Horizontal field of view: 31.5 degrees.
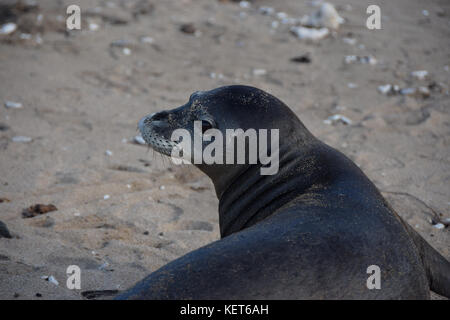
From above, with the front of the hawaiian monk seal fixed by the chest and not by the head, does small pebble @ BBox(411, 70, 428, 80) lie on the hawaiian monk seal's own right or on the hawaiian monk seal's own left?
on the hawaiian monk seal's own right

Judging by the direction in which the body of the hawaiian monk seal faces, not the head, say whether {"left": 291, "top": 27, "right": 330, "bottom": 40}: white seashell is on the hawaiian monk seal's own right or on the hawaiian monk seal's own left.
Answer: on the hawaiian monk seal's own right

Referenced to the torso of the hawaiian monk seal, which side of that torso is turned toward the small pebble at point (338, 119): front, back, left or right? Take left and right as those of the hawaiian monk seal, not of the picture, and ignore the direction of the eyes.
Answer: right

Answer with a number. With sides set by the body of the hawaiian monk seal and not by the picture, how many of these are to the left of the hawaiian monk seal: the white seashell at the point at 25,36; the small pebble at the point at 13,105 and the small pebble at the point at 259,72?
0

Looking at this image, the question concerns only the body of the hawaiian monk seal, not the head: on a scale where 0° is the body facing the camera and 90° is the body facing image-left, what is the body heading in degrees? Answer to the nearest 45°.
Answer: approximately 90°

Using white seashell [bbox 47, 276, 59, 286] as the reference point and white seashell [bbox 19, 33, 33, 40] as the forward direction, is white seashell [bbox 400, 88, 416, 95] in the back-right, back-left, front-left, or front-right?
front-right

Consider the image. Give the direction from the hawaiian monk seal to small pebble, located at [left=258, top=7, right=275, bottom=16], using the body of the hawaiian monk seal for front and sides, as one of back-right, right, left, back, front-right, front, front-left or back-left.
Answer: right

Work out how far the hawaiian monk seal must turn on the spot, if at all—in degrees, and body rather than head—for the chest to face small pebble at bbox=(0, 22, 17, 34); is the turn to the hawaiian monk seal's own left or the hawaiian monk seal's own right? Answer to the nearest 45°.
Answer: approximately 45° to the hawaiian monk seal's own right

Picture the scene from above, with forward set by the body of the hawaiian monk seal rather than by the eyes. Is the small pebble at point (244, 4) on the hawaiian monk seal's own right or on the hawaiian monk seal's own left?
on the hawaiian monk seal's own right

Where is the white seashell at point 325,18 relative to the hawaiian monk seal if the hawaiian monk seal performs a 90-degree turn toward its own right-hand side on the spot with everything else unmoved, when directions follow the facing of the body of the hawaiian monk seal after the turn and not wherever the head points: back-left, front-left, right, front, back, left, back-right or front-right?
front

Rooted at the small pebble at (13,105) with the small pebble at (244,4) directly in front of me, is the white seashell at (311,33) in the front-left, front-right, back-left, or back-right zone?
front-right

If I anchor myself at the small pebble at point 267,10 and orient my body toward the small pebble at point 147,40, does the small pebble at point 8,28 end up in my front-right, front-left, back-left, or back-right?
front-right

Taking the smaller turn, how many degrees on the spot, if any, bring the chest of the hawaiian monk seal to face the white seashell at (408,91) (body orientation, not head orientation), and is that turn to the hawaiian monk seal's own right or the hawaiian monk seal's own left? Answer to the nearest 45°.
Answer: approximately 90° to the hawaiian monk seal's own right
